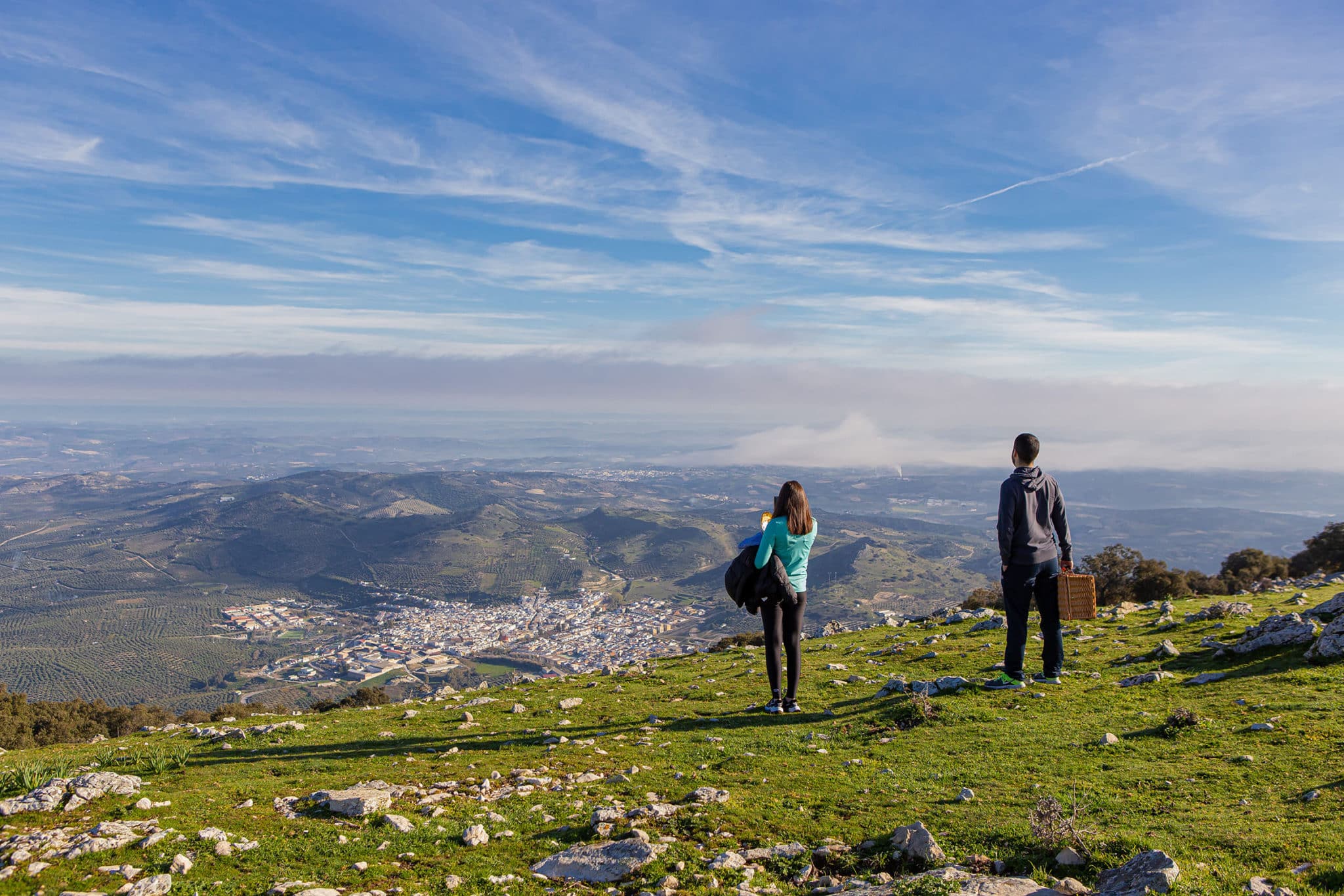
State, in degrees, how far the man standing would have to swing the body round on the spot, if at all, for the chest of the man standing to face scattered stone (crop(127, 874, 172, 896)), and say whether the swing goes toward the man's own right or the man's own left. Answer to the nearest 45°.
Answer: approximately 90° to the man's own left

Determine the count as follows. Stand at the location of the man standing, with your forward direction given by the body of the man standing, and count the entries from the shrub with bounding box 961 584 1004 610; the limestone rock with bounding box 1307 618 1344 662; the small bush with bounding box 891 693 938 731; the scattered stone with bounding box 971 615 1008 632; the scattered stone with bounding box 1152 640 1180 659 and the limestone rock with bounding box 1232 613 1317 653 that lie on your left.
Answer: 1

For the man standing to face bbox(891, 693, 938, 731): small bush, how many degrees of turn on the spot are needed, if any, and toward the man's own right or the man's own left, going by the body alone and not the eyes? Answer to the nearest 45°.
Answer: approximately 90° to the man's own left

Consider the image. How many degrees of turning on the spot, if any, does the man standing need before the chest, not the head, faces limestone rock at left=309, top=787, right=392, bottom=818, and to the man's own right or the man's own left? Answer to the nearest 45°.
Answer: approximately 90° to the man's own left

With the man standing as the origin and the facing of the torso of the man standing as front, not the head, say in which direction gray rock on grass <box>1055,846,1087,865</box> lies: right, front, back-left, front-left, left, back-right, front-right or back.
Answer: back-left

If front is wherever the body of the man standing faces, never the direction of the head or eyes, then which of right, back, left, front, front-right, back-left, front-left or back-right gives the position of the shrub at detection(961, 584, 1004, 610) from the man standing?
front-right

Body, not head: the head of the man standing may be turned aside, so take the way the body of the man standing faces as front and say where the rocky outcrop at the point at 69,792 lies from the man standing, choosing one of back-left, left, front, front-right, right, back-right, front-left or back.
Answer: left

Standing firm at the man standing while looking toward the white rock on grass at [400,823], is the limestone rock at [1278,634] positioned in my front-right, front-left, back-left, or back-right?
back-left

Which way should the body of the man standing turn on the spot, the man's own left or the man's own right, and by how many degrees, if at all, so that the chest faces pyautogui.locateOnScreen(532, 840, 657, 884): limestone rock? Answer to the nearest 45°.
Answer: approximately 135° to the man's own left

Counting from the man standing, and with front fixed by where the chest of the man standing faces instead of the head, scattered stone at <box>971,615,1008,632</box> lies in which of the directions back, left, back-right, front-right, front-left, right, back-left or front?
front-right

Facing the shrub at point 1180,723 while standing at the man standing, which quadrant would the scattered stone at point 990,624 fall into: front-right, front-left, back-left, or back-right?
back-left

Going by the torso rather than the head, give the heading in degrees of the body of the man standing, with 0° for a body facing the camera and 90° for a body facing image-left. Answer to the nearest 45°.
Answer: approximately 135°

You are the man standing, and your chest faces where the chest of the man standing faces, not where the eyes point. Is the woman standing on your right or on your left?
on your left

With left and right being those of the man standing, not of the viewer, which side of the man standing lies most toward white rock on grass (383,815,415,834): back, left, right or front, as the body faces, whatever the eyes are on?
left

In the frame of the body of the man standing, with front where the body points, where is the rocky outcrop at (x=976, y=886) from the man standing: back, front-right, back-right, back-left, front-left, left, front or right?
back-left
